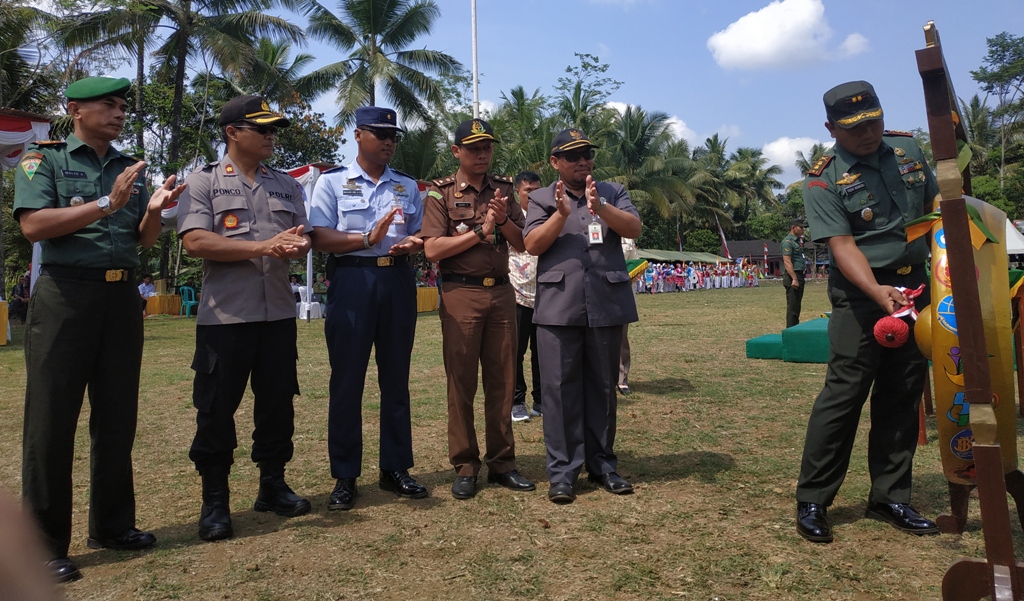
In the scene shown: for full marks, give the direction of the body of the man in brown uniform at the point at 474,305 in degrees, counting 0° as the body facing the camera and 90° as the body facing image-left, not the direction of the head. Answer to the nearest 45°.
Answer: approximately 315°

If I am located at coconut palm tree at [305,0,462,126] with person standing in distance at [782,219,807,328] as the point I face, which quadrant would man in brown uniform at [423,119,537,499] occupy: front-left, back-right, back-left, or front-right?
front-right

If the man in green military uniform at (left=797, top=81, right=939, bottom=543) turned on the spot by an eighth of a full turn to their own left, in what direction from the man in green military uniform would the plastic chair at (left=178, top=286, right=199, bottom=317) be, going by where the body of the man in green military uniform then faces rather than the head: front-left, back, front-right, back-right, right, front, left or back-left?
back-left

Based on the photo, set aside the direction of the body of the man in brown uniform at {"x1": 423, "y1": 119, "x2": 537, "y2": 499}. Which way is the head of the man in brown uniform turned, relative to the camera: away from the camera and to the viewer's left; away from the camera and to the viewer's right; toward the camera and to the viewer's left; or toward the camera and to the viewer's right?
toward the camera and to the viewer's right

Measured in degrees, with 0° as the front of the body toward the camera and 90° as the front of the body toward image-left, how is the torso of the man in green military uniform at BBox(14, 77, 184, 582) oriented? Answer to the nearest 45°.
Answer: approximately 315°

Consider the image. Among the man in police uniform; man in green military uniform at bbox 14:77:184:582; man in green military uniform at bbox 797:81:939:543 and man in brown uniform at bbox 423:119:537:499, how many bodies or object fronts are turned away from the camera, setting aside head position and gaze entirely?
0

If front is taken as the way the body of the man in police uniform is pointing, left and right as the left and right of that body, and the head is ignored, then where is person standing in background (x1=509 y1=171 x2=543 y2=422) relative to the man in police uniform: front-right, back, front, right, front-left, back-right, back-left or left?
left

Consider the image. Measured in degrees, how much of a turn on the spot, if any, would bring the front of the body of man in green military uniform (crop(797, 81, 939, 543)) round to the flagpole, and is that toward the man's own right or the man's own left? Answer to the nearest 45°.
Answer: approximately 180°

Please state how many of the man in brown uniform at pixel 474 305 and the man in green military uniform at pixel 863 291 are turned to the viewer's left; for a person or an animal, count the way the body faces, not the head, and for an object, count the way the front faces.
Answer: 0

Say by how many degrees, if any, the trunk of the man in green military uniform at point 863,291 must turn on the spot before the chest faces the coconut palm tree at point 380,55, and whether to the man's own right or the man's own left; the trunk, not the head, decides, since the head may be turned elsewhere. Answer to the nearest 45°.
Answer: approximately 180°

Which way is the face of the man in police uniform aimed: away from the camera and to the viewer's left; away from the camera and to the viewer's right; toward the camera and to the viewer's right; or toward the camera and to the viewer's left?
toward the camera and to the viewer's right

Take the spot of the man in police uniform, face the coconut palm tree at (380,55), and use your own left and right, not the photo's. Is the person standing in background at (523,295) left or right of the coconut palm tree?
right

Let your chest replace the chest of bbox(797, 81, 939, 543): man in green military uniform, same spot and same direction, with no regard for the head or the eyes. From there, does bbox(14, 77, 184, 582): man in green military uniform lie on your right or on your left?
on your right

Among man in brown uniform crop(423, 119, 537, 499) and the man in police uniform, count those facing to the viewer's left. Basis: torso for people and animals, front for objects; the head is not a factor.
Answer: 0

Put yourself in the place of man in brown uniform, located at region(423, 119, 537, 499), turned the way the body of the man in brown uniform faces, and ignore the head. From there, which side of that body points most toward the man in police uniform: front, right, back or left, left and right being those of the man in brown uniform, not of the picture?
right

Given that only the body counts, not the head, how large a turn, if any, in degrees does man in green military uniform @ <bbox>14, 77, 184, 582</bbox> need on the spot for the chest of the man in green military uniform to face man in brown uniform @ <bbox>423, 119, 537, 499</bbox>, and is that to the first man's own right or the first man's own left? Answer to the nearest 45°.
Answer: approximately 45° to the first man's own left
